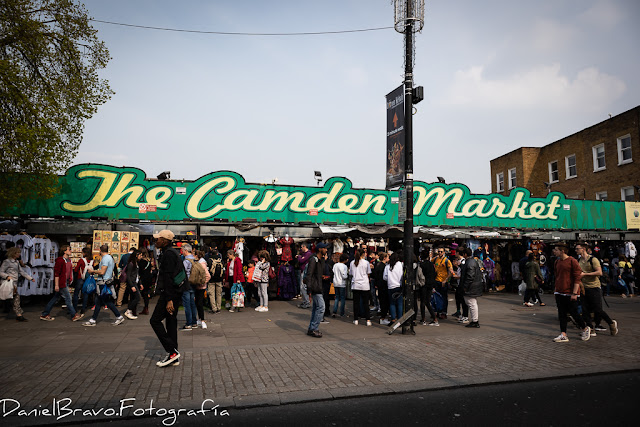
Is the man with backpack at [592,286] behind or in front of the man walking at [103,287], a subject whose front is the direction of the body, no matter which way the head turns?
behind

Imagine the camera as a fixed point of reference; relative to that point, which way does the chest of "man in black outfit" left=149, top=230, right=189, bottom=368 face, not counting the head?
to the viewer's left

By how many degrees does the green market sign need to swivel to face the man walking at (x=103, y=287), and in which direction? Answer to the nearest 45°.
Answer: approximately 45° to its right

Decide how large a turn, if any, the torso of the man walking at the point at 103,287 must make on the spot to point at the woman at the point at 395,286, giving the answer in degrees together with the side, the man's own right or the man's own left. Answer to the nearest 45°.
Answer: approximately 135° to the man's own left

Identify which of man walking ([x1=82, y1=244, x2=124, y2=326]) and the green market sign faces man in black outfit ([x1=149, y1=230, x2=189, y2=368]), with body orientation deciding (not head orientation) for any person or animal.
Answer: the green market sign

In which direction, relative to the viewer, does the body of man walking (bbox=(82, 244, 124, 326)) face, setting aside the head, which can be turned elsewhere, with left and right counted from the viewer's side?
facing to the left of the viewer

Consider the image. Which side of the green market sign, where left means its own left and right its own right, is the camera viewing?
front

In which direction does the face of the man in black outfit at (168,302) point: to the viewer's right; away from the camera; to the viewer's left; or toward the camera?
to the viewer's left

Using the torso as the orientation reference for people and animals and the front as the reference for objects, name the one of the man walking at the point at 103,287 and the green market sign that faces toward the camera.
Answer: the green market sign

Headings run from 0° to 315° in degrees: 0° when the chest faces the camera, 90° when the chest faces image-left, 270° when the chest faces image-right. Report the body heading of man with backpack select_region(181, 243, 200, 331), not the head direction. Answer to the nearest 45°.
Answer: approximately 90°

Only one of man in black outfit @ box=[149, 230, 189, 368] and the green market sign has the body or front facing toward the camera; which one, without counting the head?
the green market sign
